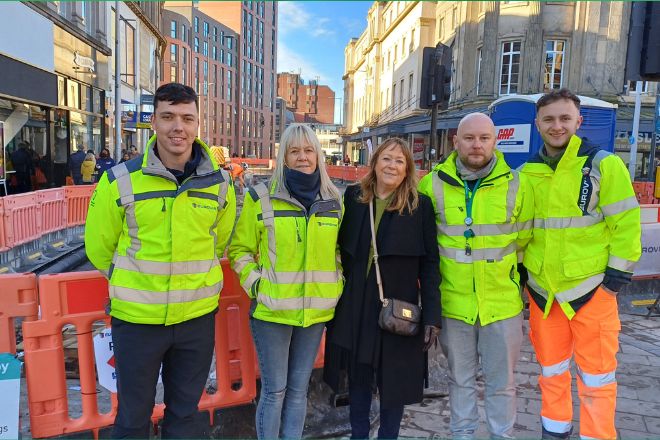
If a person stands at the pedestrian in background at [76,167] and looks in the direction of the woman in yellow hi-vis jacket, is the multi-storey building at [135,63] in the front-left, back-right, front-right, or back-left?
back-left

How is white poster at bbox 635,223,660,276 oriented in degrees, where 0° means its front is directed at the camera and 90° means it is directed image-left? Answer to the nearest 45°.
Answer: approximately 0°

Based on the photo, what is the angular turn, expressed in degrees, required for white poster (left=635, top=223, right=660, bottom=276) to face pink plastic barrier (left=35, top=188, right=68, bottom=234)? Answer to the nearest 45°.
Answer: approximately 90° to its right

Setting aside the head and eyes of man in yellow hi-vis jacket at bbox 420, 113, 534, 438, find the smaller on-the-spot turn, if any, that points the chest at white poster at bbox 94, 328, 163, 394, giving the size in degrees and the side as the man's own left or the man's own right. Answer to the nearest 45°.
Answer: approximately 90° to the man's own right

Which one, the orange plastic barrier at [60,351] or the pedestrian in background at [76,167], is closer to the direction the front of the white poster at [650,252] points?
the orange plastic barrier

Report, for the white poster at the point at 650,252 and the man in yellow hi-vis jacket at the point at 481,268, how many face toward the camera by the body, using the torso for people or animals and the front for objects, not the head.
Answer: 2

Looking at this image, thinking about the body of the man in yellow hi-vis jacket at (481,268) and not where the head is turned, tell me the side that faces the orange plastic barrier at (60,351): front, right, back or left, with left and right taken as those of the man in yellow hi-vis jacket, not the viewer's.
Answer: right

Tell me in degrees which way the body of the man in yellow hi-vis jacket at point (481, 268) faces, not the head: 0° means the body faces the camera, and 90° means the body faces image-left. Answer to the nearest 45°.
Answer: approximately 0°

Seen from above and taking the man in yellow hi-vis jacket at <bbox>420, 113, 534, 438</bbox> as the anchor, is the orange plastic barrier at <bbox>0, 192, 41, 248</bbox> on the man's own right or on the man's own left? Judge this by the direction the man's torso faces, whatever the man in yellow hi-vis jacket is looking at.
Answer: on the man's own right

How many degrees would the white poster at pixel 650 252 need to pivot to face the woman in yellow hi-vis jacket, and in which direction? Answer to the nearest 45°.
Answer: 0° — it already faces them

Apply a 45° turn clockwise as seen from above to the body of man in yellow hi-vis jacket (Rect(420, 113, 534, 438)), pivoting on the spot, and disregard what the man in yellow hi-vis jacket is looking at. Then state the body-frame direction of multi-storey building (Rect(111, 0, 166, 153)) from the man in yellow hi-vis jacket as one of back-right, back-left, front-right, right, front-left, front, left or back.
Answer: right

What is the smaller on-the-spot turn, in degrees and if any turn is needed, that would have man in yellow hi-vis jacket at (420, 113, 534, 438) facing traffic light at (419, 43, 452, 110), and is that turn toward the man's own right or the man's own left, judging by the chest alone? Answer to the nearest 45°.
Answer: approximately 180°
